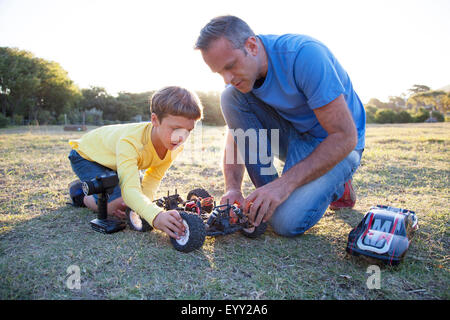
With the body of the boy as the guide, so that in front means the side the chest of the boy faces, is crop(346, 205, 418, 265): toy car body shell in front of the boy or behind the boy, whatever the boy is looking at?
in front

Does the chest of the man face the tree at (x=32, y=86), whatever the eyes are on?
no

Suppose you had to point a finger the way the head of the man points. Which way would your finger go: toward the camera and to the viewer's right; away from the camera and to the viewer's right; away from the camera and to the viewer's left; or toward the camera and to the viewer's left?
toward the camera and to the viewer's left

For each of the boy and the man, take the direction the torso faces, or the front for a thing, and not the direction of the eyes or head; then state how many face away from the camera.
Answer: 0

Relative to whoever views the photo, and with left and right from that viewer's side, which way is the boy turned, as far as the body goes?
facing the viewer and to the right of the viewer

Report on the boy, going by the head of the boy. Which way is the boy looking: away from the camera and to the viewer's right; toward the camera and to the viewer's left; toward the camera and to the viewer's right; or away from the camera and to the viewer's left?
toward the camera and to the viewer's right

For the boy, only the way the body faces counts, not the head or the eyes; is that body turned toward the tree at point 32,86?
no

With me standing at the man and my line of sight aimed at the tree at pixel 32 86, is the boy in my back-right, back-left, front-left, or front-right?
front-left

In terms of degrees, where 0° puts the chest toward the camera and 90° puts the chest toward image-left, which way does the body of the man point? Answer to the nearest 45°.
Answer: approximately 45°
